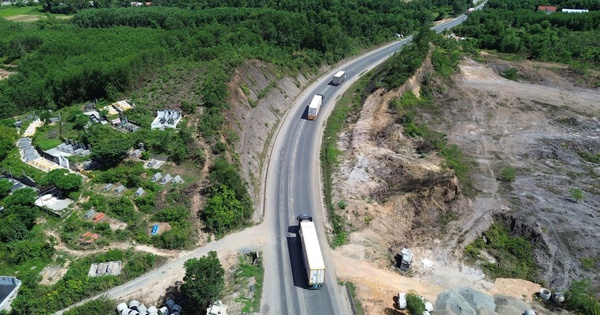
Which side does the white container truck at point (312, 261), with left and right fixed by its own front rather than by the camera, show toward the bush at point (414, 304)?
right

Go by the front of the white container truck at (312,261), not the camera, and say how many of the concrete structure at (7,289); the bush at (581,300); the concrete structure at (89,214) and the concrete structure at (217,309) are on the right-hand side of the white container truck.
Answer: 1

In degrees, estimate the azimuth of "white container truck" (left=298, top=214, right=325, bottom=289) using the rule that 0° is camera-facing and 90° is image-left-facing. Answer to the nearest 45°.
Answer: approximately 180°

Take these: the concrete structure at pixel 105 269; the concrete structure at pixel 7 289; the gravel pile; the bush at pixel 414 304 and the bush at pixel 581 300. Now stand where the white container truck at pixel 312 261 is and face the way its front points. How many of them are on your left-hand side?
2

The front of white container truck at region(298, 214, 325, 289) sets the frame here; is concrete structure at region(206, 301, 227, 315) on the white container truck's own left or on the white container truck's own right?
on the white container truck's own left

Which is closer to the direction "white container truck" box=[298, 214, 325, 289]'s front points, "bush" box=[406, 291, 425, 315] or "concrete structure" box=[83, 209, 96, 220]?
the concrete structure

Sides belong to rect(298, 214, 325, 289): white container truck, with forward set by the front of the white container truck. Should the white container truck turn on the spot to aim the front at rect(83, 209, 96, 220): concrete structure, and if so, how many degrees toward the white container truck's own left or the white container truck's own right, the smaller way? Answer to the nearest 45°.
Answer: approximately 90° to the white container truck's own left

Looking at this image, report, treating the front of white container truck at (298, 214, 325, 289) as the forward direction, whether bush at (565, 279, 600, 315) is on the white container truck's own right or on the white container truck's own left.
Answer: on the white container truck's own right

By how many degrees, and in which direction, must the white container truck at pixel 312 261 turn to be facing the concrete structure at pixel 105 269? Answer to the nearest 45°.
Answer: approximately 90° to its left

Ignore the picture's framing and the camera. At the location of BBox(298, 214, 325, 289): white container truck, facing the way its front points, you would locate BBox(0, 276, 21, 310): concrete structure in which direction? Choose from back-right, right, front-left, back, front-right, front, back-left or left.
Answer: left
